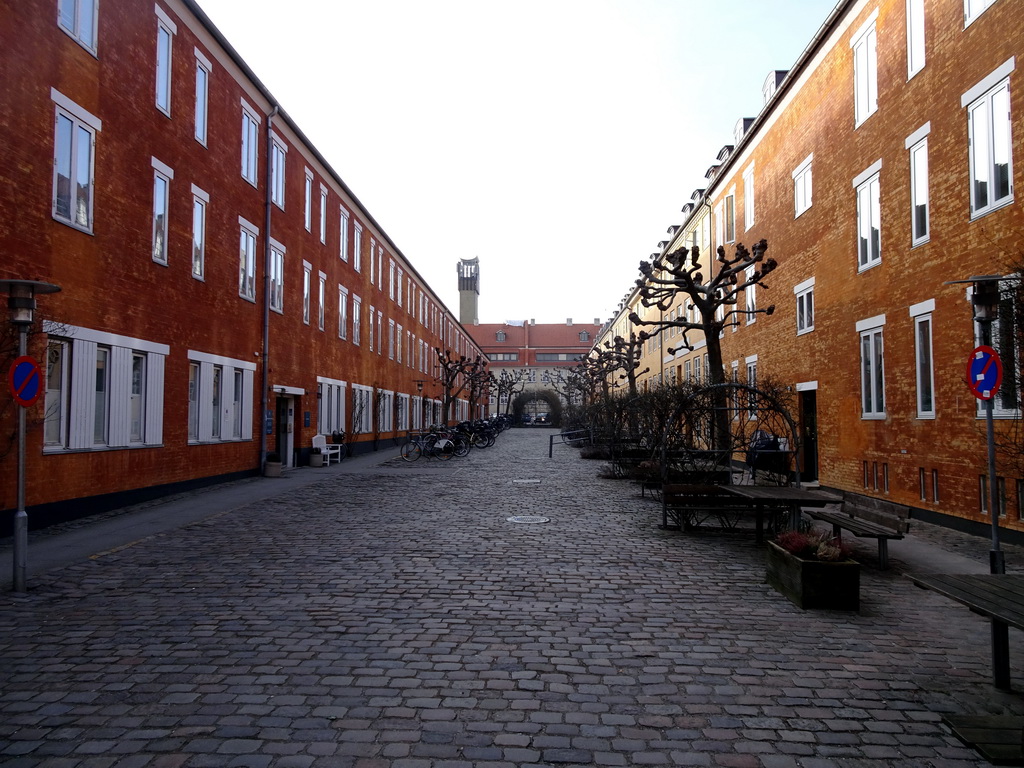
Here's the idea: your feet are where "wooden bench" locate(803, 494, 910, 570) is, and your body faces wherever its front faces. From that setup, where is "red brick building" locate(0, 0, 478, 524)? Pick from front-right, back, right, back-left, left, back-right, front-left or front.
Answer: front-right

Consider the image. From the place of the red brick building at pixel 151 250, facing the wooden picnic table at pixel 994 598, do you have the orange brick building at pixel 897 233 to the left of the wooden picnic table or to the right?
left

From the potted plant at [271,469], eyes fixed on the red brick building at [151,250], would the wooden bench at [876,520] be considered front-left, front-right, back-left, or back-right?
front-left

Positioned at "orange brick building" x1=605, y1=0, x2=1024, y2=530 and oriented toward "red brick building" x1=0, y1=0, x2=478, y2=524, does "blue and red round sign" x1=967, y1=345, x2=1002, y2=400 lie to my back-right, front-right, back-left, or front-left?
front-left

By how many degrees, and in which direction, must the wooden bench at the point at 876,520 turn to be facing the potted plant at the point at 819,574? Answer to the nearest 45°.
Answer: approximately 45° to its left

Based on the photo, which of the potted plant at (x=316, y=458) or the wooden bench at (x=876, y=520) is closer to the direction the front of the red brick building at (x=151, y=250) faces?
the wooden bench

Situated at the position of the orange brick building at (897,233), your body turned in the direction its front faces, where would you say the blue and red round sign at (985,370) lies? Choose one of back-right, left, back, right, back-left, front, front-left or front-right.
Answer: front-left

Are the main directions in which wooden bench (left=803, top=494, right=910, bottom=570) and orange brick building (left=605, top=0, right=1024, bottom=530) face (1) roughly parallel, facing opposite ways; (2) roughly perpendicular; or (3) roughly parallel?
roughly parallel

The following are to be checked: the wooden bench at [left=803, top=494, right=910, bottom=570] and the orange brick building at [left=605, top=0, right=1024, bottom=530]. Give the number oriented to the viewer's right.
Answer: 0

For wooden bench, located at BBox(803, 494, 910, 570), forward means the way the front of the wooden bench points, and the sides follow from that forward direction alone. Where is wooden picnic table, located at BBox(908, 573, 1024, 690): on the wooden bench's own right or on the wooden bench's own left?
on the wooden bench's own left

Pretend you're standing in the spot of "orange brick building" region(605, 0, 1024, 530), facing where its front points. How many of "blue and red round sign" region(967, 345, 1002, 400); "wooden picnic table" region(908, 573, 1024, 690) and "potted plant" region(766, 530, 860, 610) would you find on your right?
0

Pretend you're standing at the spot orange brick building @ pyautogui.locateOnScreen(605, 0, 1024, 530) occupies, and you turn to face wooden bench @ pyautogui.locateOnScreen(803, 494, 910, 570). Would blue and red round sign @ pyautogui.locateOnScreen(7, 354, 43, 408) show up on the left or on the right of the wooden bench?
right

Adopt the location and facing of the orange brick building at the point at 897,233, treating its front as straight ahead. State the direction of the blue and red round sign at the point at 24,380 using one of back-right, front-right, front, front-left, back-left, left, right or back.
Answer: front

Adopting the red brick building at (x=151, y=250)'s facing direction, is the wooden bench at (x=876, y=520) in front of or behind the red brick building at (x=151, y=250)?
in front

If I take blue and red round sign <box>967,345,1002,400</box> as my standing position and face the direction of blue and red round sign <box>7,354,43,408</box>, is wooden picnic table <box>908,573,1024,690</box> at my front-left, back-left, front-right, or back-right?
front-left

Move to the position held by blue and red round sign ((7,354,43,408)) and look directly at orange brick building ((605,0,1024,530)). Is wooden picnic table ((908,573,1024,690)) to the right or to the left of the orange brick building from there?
right

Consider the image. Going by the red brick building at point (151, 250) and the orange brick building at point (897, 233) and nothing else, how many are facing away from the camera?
0

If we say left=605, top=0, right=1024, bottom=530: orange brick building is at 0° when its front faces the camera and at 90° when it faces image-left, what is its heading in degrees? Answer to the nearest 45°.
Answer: approximately 45°

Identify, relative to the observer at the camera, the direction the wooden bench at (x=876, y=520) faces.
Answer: facing the viewer and to the left of the viewer
